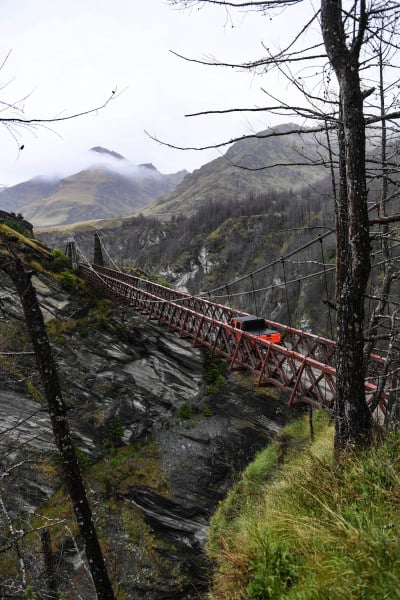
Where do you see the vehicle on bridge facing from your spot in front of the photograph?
facing the viewer and to the right of the viewer
